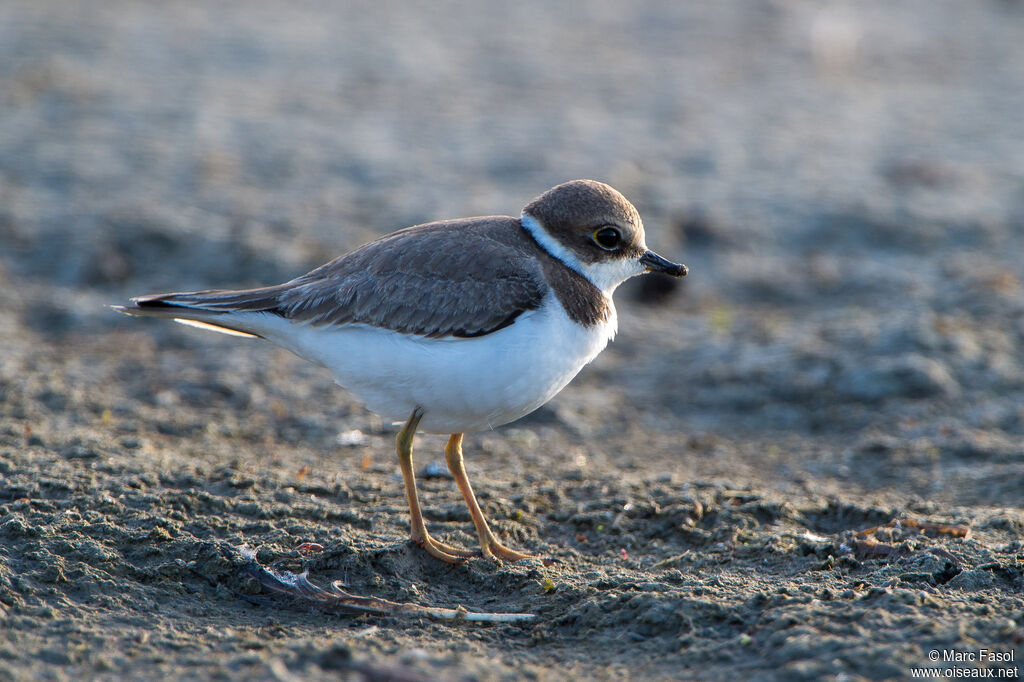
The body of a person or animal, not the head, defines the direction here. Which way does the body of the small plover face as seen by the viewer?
to the viewer's right
